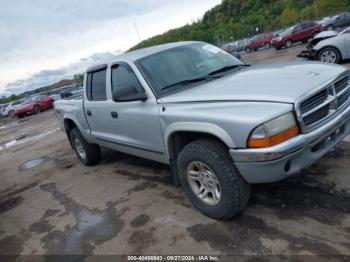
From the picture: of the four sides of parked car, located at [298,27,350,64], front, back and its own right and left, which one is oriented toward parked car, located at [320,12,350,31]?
right

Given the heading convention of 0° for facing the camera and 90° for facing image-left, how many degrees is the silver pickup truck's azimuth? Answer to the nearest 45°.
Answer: approximately 315°

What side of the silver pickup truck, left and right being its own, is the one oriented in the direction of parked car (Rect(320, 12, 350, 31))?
left

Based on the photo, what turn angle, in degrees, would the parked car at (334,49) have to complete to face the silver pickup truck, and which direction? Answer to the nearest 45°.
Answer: approximately 90° to its left

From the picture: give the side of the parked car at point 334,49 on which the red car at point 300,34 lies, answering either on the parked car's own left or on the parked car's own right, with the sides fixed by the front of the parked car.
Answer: on the parked car's own right

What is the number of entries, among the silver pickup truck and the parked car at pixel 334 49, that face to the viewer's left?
1

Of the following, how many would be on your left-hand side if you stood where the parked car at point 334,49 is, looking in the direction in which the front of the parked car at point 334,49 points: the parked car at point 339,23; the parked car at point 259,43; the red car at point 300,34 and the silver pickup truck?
1

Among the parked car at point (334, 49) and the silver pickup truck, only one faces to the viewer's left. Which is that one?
the parked car

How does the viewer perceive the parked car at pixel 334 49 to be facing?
facing to the left of the viewer
